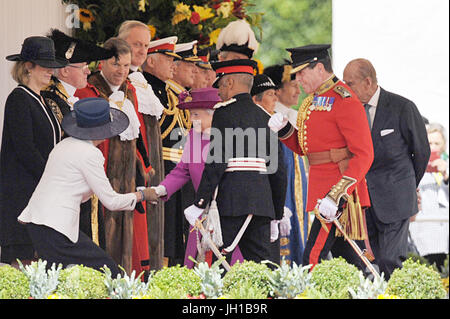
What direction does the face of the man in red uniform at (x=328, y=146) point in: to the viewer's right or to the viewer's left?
to the viewer's left

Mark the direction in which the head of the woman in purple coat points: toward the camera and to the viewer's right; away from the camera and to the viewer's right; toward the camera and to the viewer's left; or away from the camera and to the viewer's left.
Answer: toward the camera and to the viewer's left

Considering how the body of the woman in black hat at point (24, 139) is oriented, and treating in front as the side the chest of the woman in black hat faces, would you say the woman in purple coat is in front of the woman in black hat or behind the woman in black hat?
in front

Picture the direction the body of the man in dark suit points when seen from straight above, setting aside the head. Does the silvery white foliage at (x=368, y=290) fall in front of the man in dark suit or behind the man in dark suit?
in front

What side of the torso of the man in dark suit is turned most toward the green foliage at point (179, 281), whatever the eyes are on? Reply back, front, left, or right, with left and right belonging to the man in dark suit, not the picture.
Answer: front

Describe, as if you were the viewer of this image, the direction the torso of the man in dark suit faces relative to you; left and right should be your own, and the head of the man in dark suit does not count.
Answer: facing the viewer and to the left of the viewer

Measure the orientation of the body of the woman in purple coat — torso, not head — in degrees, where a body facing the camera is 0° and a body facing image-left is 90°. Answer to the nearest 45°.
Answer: approximately 45°

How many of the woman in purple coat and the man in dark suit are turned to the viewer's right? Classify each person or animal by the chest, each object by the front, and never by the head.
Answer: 0

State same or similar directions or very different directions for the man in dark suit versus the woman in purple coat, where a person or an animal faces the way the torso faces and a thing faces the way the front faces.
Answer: same or similar directions
